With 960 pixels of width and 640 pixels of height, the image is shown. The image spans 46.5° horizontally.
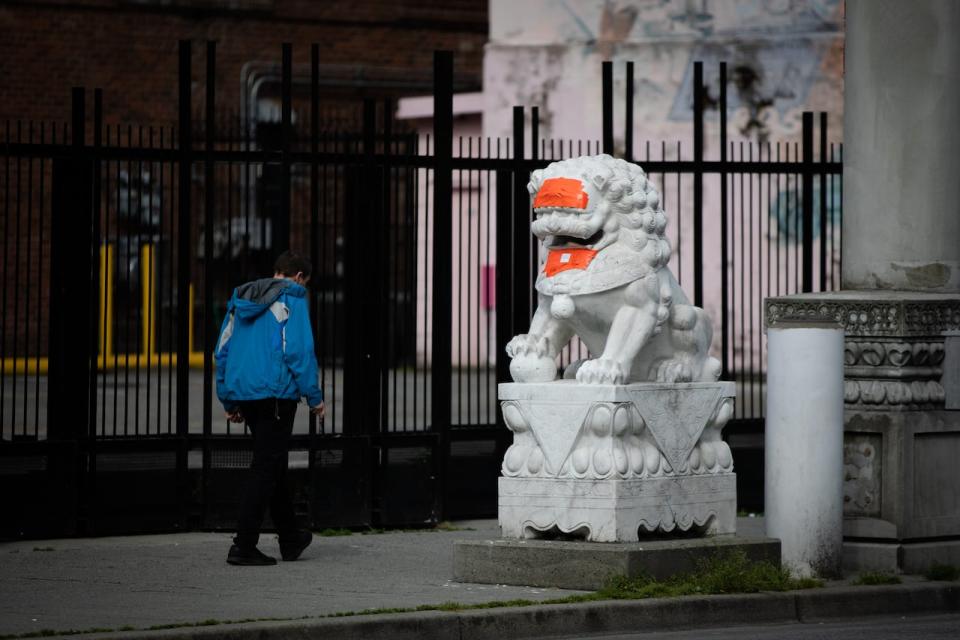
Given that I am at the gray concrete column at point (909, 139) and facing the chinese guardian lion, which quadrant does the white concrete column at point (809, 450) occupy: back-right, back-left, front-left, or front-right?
front-left

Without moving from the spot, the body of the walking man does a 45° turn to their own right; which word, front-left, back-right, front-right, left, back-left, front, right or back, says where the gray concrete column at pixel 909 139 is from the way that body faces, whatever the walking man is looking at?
front

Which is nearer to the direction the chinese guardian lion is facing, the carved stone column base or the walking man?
the walking man

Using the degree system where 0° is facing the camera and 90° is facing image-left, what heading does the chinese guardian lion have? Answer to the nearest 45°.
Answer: approximately 45°

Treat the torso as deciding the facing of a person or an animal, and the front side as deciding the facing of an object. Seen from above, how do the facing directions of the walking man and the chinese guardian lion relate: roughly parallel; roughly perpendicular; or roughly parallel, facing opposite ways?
roughly parallel, facing opposite ways

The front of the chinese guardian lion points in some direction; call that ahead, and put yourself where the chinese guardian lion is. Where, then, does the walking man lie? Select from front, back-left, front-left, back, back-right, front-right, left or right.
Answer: front-right

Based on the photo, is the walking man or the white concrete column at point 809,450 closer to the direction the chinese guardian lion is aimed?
the walking man

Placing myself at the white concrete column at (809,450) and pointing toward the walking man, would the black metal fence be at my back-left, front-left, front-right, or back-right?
front-right

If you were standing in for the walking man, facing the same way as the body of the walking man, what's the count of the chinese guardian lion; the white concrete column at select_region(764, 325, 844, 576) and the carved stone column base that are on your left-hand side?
0

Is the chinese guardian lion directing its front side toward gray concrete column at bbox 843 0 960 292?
no

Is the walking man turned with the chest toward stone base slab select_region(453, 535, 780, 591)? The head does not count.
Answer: no

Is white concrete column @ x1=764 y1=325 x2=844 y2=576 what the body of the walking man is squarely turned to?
no

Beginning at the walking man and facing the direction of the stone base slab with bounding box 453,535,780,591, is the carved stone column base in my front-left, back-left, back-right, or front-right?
front-left

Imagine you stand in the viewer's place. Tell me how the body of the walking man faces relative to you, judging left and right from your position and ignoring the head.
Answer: facing away from the viewer and to the right of the viewer
